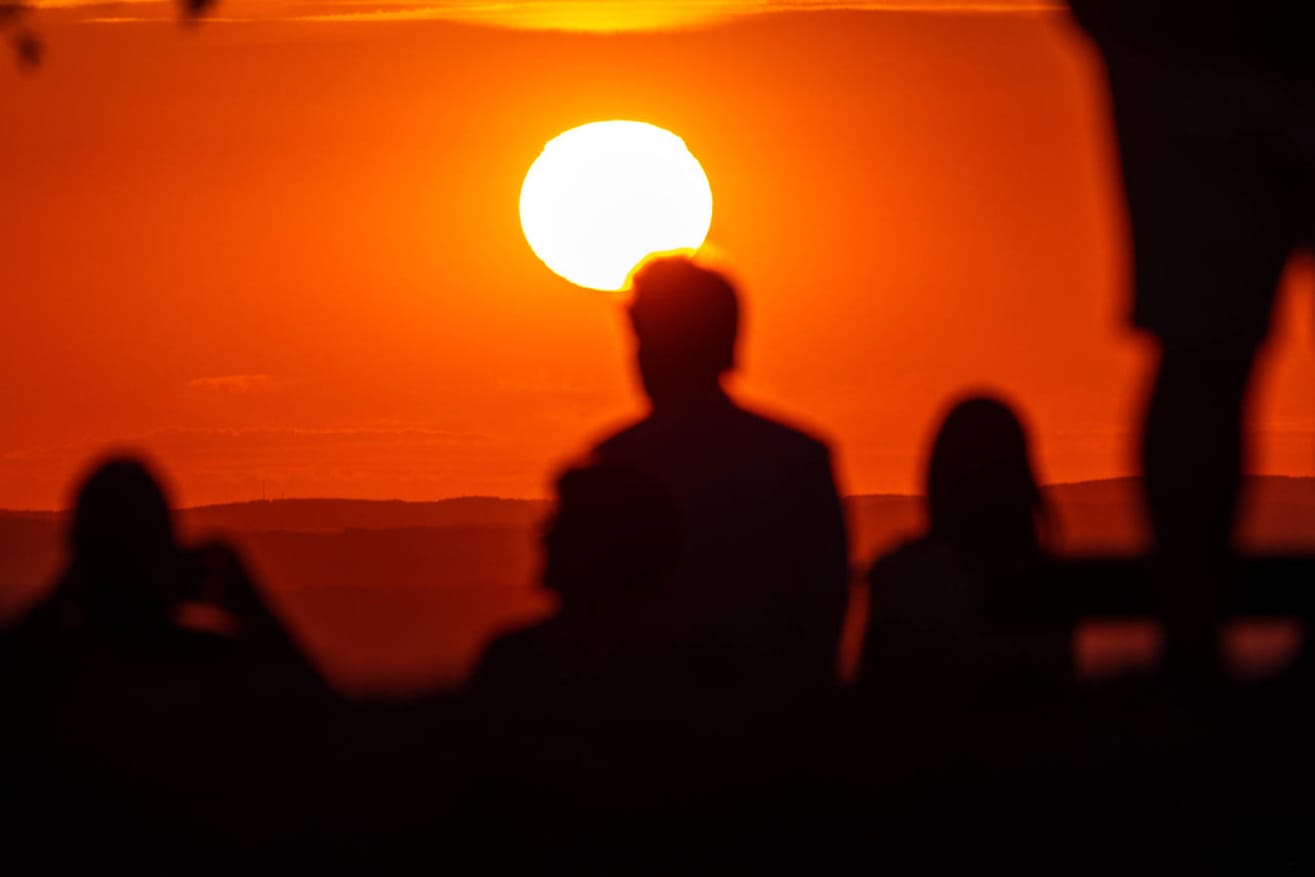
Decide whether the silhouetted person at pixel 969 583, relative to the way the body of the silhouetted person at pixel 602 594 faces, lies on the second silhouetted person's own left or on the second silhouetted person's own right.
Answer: on the second silhouetted person's own right

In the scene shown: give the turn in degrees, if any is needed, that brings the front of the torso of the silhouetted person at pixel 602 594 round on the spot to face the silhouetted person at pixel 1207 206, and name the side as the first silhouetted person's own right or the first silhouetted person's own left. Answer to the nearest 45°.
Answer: approximately 135° to the first silhouetted person's own right

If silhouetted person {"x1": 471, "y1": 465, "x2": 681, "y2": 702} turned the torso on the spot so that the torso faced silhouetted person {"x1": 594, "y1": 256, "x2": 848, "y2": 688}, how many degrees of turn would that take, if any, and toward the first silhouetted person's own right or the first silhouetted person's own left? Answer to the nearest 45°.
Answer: approximately 90° to the first silhouetted person's own right

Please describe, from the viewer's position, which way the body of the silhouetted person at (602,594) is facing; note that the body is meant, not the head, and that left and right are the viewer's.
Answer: facing away from the viewer and to the left of the viewer
